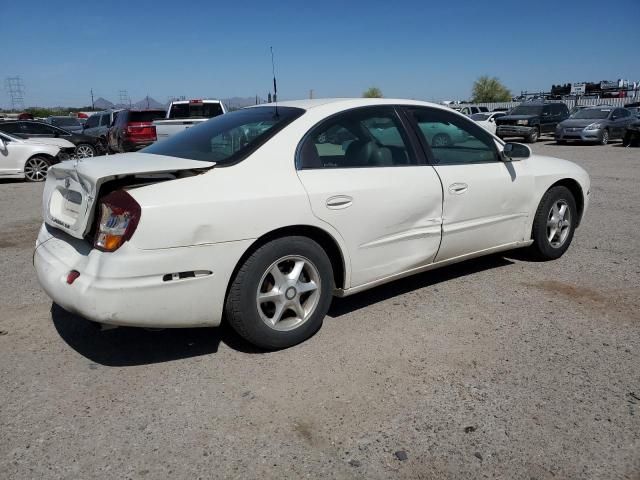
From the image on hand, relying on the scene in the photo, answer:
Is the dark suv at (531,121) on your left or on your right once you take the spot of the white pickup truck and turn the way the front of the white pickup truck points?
on your right

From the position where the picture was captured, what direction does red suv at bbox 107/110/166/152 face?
facing away from the viewer and to the left of the viewer

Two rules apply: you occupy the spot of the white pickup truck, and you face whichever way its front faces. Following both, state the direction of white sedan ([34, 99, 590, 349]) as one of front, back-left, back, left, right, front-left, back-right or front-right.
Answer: back

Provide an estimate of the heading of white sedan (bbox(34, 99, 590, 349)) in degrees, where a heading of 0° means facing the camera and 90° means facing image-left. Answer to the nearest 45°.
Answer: approximately 225°

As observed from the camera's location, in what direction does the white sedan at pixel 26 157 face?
facing to the right of the viewer

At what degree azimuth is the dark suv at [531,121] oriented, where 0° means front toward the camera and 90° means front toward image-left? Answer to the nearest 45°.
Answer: approximately 45°

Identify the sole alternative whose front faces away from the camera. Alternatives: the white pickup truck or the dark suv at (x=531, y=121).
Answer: the white pickup truck

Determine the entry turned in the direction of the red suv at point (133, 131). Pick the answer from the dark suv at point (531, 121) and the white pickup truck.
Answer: the dark suv at point (531, 121)

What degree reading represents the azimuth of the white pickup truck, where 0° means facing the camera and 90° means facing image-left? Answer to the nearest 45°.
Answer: approximately 180°

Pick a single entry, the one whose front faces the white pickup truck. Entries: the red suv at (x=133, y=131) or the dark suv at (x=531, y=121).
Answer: the dark suv at (x=531, y=121)

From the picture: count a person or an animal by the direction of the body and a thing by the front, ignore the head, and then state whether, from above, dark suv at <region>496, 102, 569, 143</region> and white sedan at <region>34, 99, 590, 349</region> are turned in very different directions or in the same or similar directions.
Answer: very different directions

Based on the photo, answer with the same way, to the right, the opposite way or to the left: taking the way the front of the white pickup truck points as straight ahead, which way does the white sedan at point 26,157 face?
to the right
